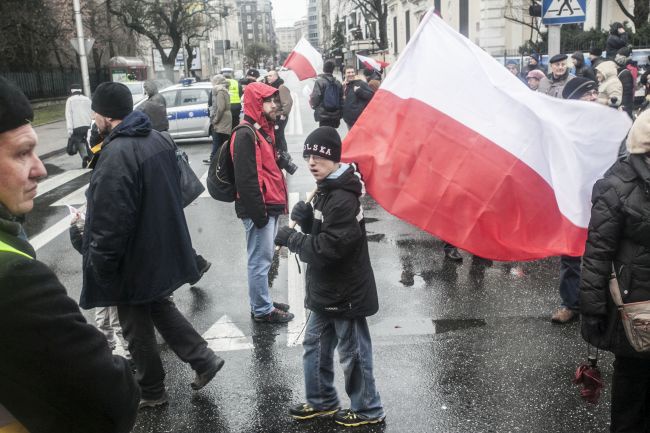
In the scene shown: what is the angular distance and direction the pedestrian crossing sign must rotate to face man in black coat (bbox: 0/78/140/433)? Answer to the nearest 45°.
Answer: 0° — it already faces them

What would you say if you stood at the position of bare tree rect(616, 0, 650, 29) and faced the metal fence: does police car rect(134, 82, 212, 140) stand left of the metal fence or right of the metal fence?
left

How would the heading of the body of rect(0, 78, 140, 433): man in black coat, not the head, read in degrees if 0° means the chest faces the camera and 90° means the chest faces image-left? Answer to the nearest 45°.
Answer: approximately 270°

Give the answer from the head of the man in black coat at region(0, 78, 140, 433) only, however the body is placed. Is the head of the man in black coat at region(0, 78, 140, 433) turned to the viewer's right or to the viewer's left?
to the viewer's right

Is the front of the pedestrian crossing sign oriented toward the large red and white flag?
yes

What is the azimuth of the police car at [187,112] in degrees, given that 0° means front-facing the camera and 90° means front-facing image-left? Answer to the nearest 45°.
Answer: approximately 90°

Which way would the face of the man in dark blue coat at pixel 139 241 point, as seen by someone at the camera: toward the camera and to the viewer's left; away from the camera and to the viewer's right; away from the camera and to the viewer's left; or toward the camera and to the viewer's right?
away from the camera and to the viewer's left

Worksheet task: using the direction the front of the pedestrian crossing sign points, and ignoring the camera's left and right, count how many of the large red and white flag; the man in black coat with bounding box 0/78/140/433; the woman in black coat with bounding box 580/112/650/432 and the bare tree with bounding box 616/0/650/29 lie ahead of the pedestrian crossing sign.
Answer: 3
